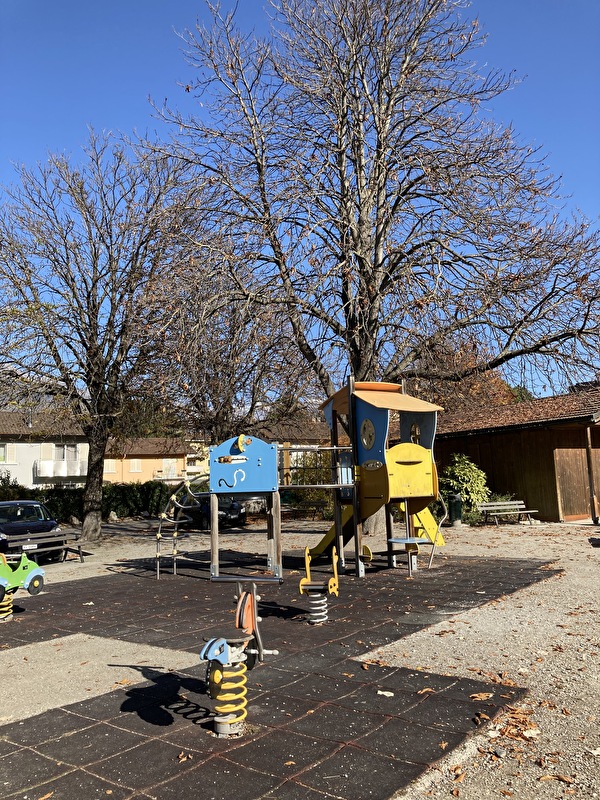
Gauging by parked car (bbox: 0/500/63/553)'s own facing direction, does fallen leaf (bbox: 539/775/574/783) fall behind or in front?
in front

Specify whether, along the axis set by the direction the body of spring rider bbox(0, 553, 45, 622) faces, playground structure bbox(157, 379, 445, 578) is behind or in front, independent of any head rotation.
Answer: in front

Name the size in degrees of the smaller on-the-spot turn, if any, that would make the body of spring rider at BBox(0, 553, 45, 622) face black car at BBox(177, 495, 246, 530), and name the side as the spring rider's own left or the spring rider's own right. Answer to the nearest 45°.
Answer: approximately 45° to the spring rider's own left

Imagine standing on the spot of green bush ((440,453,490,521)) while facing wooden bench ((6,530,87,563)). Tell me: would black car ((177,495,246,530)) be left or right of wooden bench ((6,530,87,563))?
right

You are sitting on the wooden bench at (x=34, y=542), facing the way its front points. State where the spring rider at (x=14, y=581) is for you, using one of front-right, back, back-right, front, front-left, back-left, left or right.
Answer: front-right

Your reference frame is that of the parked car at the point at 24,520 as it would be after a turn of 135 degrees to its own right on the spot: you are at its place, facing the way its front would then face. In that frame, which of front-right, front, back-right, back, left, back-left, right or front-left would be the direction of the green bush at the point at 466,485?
back

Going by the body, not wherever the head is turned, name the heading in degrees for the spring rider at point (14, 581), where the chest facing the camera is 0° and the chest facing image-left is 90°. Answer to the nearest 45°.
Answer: approximately 270°

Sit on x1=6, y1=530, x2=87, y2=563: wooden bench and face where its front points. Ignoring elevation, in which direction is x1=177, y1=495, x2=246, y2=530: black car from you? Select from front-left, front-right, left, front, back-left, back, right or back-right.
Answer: left

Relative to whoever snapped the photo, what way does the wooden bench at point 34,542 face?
facing the viewer and to the right of the viewer

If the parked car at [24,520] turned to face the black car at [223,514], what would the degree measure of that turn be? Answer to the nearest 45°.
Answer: approximately 90° to its left

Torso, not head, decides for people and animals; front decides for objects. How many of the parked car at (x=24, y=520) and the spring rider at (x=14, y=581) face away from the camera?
0
